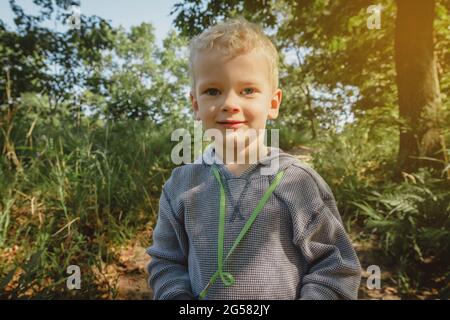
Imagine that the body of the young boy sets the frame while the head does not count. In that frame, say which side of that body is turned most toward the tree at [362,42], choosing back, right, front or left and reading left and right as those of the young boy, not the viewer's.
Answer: back

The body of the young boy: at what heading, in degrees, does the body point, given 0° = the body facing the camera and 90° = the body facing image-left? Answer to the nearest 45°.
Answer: approximately 0°
